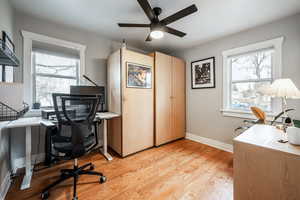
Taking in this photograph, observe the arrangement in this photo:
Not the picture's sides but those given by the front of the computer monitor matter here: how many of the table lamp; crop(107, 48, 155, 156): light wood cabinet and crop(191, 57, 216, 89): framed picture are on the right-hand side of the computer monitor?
0

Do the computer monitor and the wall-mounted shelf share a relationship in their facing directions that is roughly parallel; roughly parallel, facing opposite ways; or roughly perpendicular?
roughly perpendicular

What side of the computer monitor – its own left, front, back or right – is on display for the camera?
front

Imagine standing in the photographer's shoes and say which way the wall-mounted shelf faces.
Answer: facing to the right of the viewer

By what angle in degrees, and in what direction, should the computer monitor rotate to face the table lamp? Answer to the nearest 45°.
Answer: approximately 45° to its left

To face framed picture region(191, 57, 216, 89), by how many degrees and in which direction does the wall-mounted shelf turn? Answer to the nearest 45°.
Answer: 0° — it already faces it

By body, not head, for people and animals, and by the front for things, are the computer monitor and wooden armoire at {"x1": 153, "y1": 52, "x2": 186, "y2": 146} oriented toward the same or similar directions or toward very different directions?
same or similar directions

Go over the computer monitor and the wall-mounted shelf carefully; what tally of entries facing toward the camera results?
1

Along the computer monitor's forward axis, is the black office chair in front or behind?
in front

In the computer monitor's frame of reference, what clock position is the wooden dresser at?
The wooden dresser is roughly at 11 o'clock from the computer monitor.

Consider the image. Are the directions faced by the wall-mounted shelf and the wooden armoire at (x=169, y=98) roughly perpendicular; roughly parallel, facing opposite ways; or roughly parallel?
roughly perpendicular

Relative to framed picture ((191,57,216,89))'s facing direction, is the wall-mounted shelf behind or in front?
in front
